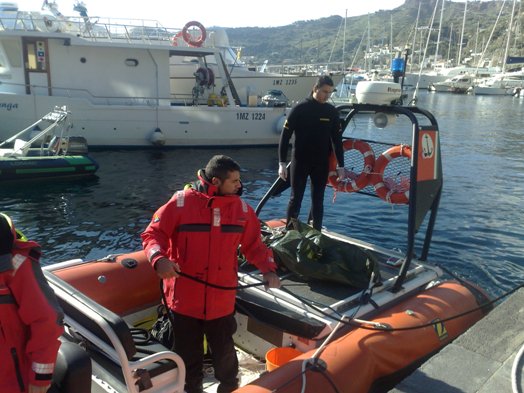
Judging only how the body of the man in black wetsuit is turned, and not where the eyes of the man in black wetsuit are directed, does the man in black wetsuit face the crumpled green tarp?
yes

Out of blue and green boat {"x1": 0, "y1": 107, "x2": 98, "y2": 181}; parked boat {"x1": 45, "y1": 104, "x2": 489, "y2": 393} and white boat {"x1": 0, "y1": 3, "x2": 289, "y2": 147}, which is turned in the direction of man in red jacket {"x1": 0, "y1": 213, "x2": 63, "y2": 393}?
the parked boat

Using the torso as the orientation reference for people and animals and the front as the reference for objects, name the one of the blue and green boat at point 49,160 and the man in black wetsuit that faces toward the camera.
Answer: the man in black wetsuit

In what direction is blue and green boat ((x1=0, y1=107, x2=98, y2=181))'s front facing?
to the viewer's left

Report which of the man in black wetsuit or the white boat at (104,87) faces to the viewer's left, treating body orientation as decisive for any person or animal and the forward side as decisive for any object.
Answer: the white boat

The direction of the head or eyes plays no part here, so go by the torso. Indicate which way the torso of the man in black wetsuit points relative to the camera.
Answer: toward the camera

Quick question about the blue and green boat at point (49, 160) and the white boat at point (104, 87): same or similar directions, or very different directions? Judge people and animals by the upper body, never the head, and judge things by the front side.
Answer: same or similar directions

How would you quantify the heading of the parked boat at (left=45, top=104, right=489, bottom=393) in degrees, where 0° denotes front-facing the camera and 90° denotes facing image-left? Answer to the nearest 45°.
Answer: approximately 45°

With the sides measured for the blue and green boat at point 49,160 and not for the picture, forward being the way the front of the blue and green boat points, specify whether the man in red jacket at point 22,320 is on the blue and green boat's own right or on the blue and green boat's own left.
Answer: on the blue and green boat's own left

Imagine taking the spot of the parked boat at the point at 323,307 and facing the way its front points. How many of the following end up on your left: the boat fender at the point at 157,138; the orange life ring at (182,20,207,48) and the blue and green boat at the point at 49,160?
0

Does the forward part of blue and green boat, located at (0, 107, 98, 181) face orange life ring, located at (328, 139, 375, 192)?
no

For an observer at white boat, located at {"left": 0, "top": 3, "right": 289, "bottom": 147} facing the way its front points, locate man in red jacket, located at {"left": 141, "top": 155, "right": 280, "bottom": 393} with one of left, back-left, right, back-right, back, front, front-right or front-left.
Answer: left

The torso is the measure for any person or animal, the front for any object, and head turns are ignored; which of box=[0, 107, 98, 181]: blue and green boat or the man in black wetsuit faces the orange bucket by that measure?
the man in black wetsuit

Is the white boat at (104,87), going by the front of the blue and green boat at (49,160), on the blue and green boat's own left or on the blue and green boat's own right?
on the blue and green boat's own right

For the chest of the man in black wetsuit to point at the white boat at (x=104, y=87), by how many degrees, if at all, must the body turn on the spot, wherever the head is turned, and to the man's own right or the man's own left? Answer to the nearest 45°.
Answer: approximately 135° to the man's own right

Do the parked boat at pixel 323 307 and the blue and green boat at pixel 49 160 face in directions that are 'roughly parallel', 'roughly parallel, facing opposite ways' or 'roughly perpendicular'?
roughly parallel

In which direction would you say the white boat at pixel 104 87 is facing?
to the viewer's left

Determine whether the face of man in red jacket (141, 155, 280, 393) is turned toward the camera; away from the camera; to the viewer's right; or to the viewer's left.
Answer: to the viewer's right
